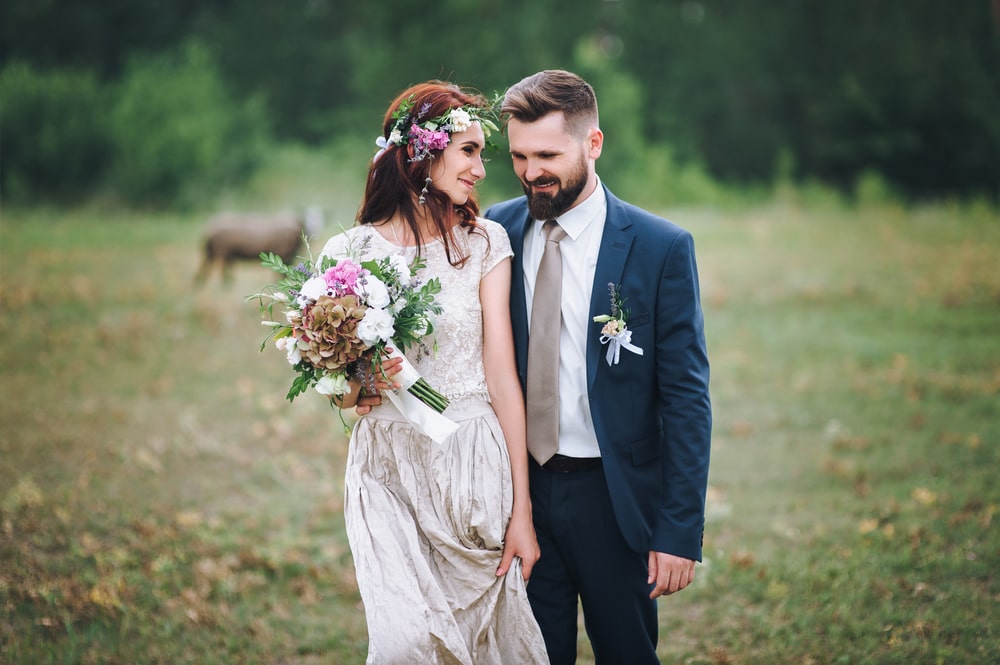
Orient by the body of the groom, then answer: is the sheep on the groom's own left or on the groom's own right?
on the groom's own right

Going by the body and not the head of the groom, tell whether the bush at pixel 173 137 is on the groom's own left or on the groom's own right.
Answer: on the groom's own right

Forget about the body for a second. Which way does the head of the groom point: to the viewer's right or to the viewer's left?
to the viewer's left

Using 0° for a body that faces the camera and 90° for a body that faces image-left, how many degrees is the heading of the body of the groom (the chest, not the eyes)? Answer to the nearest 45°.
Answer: approximately 45°
